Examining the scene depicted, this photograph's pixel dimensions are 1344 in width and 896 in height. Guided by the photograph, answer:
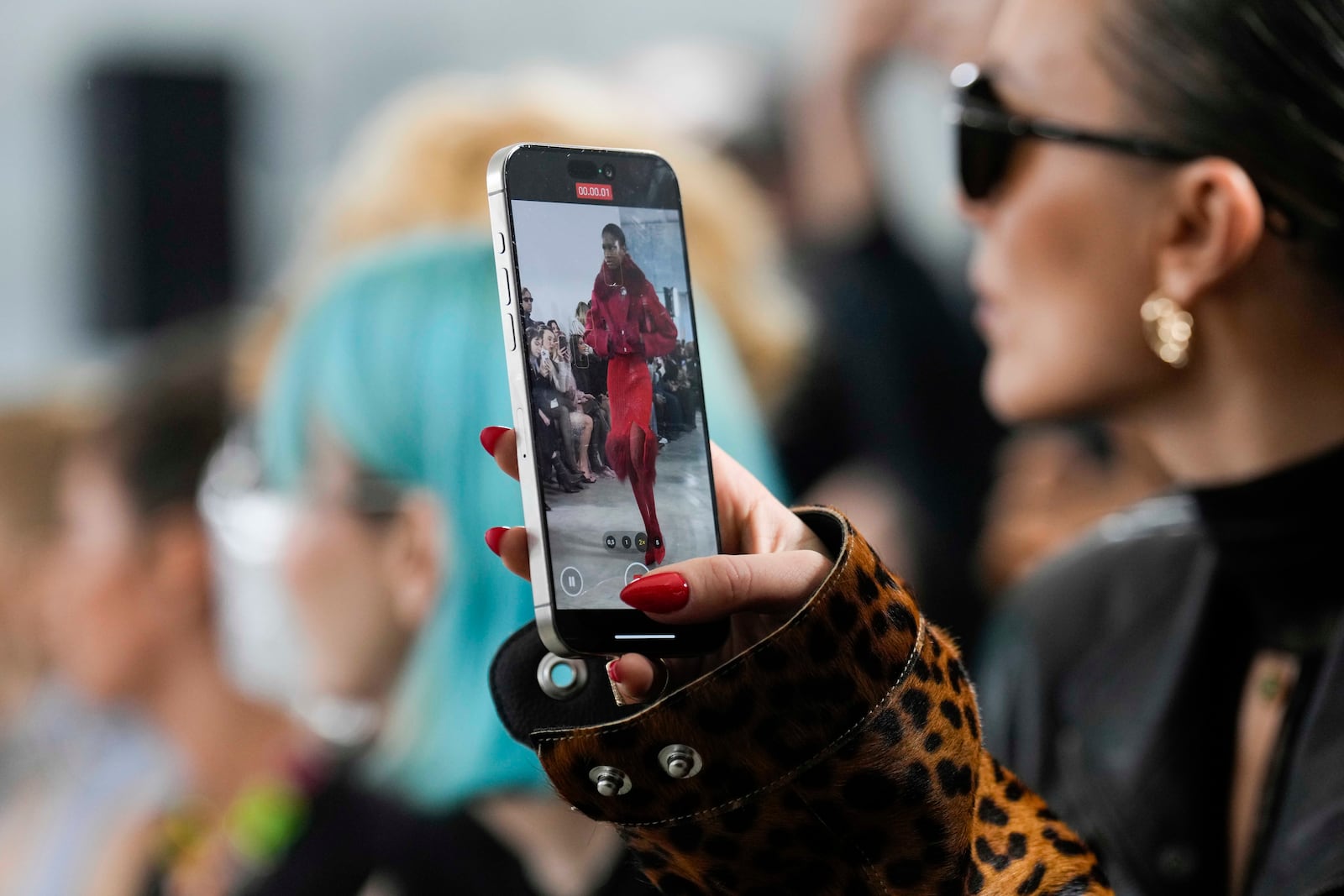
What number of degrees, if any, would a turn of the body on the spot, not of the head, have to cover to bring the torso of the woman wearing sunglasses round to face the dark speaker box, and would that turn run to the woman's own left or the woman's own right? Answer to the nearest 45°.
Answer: approximately 45° to the woman's own right

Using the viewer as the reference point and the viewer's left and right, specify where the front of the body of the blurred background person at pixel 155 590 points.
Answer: facing to the left of the viewer

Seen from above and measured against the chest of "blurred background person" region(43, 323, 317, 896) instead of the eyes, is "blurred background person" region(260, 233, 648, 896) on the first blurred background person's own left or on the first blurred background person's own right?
on the first blurred background person's own left

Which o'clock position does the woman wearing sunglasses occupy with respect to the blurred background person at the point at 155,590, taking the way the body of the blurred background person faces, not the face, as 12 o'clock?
The woman wearing sunglasses is roughly at 8 o'clock from the blurred background person.

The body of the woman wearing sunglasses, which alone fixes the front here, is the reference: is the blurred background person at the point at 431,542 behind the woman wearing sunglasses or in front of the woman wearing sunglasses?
in front

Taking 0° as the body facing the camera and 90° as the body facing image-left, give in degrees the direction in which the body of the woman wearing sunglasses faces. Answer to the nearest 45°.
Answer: approximately 90°

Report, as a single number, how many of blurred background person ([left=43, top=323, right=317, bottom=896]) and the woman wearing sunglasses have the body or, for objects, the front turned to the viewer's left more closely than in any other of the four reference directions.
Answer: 2

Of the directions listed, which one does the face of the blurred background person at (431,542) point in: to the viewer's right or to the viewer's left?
to the viewer's left

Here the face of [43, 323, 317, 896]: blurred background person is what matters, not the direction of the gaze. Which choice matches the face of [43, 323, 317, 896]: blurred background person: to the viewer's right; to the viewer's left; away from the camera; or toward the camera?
to the viewer's left
